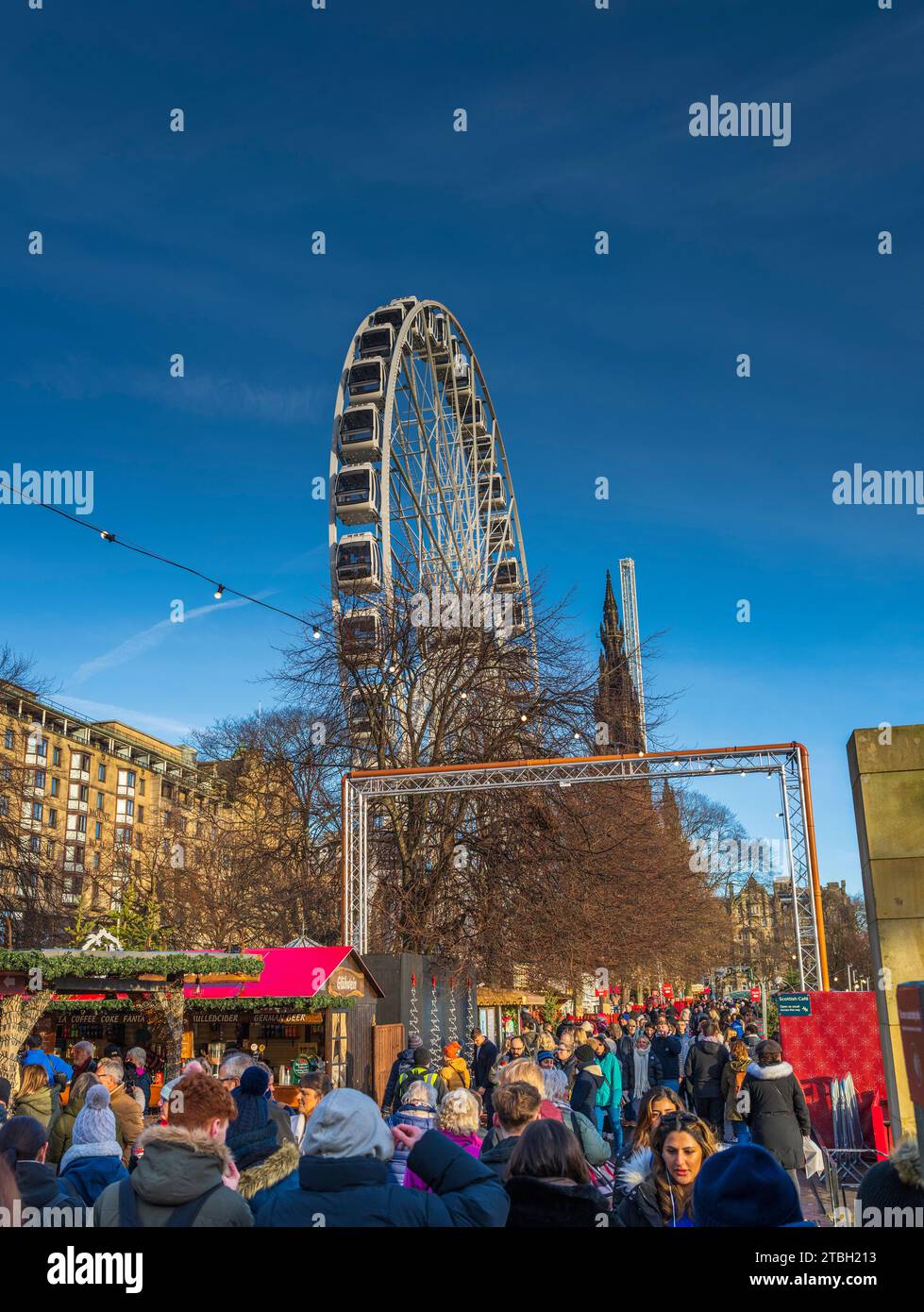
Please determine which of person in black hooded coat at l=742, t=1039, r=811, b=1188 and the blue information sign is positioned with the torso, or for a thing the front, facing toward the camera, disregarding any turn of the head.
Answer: the blue information sign

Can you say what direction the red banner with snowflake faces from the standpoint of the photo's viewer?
facing the viewer

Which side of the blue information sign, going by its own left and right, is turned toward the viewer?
front

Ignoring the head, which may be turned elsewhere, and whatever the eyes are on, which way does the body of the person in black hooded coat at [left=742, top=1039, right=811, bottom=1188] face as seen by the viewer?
away from the camera

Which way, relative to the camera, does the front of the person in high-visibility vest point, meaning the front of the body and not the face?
away from the camera

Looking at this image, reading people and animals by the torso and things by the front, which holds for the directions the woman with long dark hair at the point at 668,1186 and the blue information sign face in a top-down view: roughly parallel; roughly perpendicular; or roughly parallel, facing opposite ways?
roughly parallel

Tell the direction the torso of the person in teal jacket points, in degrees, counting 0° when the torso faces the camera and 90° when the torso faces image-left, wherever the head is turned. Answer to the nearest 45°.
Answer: approximately 45°

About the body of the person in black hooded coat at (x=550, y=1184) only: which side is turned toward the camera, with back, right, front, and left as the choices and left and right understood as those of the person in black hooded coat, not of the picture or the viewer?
back

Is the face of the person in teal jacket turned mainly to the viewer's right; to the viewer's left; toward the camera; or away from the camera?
toward the camera

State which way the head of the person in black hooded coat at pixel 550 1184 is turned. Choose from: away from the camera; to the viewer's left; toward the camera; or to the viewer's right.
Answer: away from the camera

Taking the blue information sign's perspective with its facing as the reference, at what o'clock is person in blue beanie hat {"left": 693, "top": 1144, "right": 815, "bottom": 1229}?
The person in blue beanie hat is roughly at 12 o'clock from the blue information sign.

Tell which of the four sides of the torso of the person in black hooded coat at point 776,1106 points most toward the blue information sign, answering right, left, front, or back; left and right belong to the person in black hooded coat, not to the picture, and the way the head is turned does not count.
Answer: front

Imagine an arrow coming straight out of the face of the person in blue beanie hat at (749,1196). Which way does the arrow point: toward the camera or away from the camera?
away from the camera

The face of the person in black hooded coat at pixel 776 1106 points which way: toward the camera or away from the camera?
away from the camera

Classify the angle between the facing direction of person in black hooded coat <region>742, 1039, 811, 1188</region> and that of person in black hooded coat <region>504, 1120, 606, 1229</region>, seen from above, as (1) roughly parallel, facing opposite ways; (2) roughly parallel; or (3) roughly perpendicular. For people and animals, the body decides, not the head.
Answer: roughly parallel
